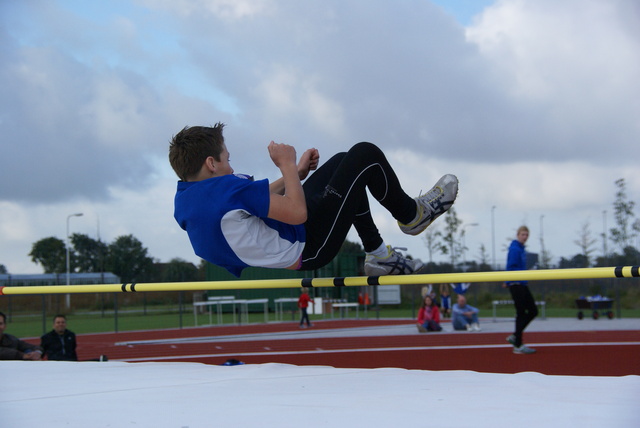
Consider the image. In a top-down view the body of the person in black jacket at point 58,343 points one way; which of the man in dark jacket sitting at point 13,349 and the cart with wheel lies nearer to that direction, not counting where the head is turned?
the man in dark jacket sitting

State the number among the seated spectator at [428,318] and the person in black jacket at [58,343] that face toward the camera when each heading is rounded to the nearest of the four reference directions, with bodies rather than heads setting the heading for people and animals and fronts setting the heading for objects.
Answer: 2

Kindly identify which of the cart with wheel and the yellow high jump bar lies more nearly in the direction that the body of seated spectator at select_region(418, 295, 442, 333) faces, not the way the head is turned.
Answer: the yellow high jump bar

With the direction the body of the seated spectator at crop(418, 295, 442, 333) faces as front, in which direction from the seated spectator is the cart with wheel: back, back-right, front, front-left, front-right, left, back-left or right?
back-left

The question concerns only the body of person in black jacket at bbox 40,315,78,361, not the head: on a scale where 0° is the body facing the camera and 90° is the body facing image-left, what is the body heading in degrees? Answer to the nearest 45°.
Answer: approximately 0°

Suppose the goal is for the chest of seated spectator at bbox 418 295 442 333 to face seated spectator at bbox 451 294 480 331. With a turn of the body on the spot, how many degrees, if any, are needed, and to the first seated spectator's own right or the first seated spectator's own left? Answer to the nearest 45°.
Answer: approximately 135° to the first seated spectator's own left

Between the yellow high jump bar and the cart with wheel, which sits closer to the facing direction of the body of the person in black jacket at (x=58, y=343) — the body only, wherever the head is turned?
the yellow high jump bar
